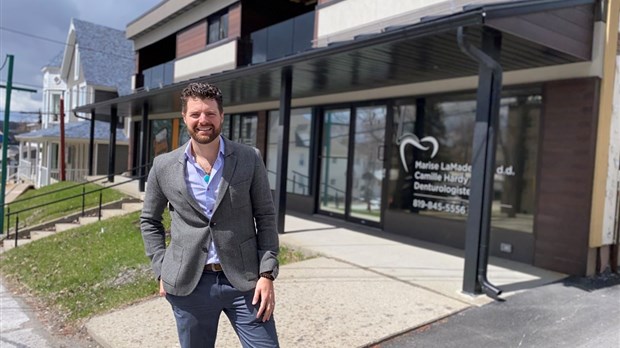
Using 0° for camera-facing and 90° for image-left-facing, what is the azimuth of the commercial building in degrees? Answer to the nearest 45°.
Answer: approximately 45°

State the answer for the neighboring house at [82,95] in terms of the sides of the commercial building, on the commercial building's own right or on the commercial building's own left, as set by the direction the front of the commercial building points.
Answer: on the commercial building's own right

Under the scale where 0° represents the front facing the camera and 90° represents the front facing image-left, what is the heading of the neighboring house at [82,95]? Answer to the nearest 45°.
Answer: approximately 45°

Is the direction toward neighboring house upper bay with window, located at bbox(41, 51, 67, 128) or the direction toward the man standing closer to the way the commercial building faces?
the man standing

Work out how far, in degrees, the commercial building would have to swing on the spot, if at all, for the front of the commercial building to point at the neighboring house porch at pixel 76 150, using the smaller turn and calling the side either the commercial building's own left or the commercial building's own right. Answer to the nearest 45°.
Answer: approximately 90° to the commercial building's own right
